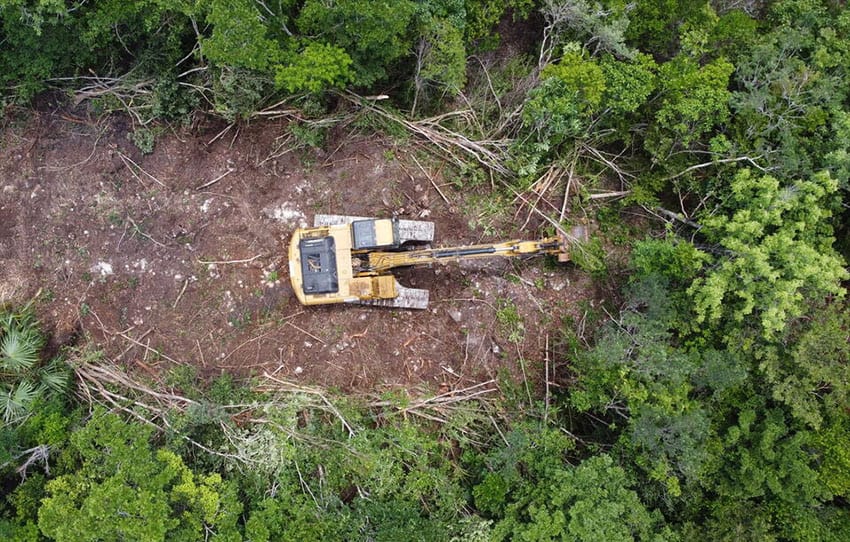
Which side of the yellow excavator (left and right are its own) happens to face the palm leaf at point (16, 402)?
back

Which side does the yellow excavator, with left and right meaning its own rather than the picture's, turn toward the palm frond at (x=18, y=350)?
back

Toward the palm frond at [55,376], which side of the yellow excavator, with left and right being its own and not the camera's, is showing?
back

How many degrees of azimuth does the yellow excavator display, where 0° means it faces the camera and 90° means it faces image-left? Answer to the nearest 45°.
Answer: approximately 270°
